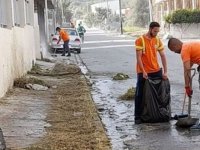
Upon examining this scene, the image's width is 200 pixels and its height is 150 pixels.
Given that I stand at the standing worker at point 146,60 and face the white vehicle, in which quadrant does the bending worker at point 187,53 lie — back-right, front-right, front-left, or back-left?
back-right

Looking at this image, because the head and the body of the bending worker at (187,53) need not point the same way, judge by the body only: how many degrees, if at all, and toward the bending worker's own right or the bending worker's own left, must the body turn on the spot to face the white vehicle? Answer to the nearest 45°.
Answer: approximately 90° to the bending worker's own right

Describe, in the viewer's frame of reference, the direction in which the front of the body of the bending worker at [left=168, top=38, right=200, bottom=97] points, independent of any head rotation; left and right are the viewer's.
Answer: facing to the left of the viewer

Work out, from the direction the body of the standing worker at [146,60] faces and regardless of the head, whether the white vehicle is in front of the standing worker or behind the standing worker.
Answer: behind

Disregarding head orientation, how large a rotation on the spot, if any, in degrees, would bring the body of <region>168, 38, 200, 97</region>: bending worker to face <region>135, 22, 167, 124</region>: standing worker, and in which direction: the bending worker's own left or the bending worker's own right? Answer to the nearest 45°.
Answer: approximately 45° to the bending worker's own right
